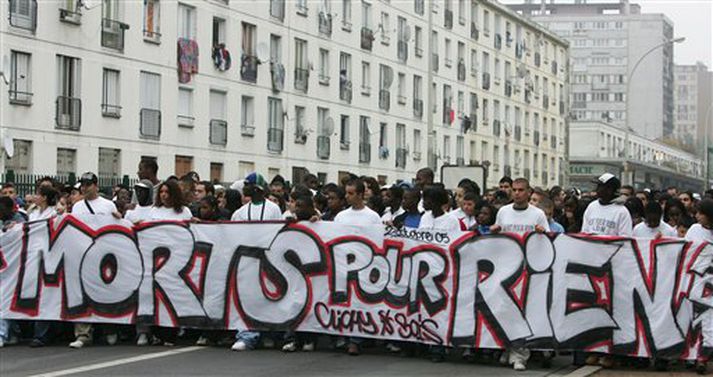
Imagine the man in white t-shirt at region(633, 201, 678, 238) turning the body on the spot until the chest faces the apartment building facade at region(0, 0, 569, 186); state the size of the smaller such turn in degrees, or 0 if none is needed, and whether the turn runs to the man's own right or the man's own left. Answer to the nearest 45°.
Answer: approximately 135° to the man's own right

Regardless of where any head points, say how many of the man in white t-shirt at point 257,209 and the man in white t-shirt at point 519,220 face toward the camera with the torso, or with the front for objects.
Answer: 2

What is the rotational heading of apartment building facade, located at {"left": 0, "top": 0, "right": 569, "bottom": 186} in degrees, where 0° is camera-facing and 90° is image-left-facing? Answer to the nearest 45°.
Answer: approximately 315°

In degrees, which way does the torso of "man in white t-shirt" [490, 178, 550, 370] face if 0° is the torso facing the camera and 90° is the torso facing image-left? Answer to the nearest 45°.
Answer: approximately 0°

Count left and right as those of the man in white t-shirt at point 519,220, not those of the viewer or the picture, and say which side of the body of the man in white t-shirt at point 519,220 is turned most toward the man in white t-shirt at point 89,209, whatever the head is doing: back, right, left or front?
right

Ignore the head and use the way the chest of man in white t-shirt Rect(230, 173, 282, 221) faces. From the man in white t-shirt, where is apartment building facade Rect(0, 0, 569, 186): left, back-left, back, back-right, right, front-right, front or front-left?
back

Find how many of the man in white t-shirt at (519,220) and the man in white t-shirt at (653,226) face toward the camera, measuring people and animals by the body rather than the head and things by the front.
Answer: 2

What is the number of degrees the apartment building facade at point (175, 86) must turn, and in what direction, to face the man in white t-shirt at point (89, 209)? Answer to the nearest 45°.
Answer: approximately 45° to its right

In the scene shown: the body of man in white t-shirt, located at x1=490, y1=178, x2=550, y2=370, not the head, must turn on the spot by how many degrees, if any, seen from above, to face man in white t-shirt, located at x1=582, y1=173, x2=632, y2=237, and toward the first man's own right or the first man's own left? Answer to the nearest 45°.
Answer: approximately 90° to the first man's own left
